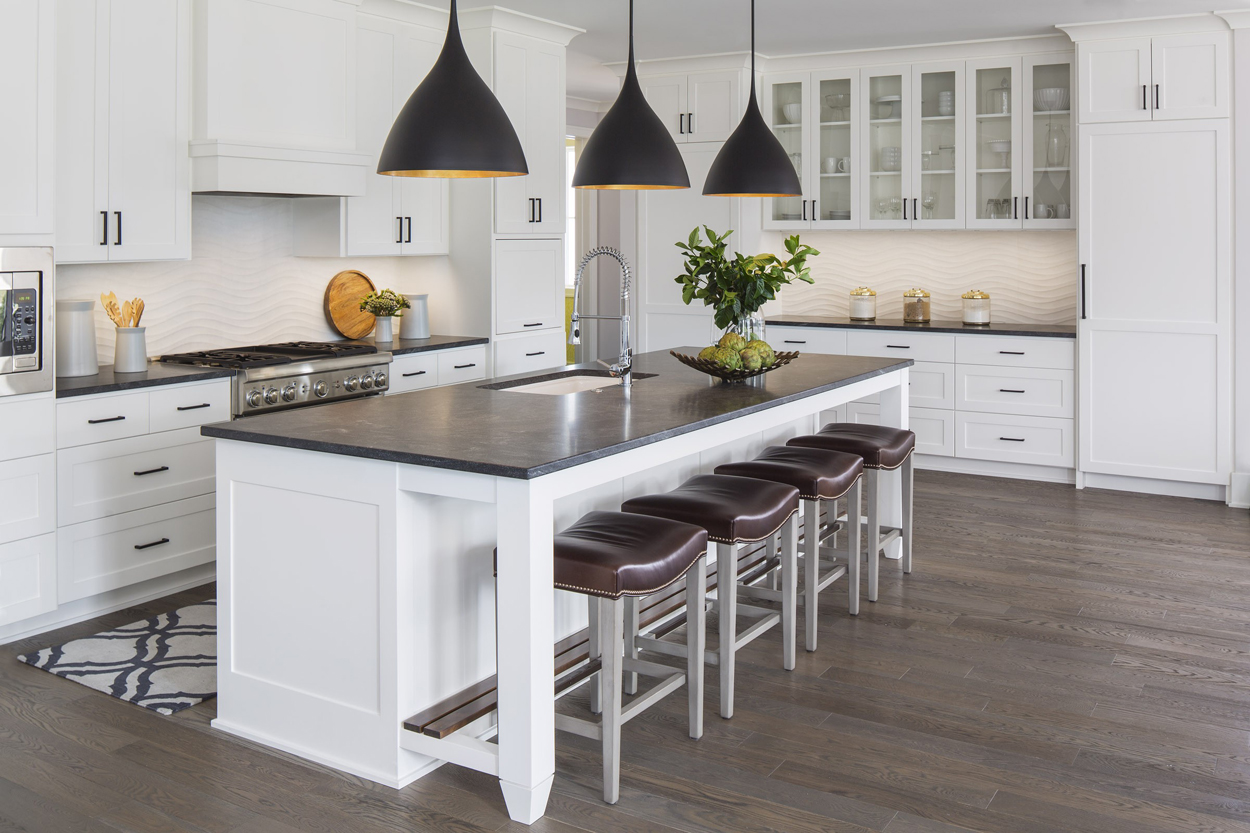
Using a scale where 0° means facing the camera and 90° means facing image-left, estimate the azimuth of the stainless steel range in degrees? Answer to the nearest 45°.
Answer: approximately 315°

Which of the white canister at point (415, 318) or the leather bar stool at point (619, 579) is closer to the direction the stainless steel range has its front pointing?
the leather bar stool

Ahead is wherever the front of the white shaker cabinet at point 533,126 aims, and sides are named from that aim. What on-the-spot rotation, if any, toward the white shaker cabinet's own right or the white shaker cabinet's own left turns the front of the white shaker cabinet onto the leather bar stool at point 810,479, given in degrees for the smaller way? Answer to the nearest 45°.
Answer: approximately 45° to the white shaker cabinet's own right

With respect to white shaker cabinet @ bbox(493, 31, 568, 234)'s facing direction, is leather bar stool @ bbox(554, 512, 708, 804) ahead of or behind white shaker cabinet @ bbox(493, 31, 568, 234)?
ahead

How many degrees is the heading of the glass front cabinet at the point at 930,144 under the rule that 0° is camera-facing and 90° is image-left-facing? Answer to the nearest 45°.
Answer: approximately 0°

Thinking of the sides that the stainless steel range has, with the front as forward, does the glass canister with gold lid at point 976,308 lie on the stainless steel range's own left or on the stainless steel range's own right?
on the stainless steel range's own left

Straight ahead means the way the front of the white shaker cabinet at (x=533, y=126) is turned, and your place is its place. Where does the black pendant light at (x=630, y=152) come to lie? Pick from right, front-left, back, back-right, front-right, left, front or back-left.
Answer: front-right
